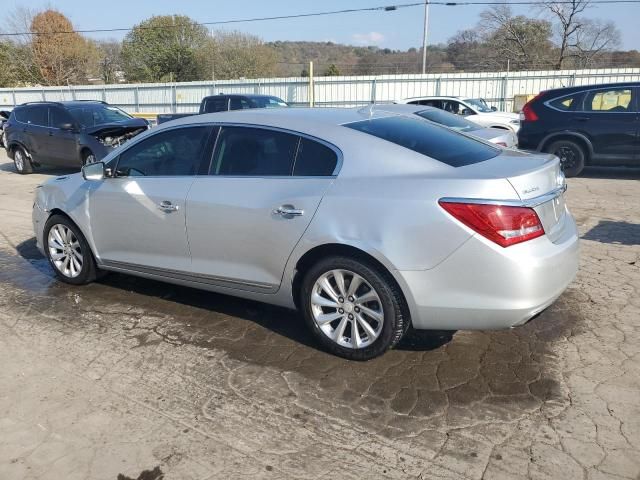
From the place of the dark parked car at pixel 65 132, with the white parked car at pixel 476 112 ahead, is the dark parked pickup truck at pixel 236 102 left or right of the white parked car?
left

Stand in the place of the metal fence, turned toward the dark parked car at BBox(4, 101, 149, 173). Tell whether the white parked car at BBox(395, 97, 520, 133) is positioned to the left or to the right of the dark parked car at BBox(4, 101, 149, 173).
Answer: left

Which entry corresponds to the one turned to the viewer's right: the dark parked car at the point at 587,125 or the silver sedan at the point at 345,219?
the dark parked car

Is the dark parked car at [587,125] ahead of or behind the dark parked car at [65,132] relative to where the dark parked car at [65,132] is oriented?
ahead

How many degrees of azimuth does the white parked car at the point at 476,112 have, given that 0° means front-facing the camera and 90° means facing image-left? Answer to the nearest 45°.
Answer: approximately 315°

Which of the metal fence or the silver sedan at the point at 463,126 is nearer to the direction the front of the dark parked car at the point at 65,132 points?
the silver sedan

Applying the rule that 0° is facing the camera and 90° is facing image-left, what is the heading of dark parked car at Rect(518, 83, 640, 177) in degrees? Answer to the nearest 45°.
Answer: approximately 270°

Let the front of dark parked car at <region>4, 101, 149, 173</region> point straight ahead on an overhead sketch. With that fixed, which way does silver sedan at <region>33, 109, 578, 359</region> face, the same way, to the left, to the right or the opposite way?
the opposite way

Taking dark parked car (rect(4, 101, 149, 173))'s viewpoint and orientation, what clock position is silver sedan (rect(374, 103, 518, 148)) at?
The silver sedan is roughly at 12 o'clock from the dark parked car.

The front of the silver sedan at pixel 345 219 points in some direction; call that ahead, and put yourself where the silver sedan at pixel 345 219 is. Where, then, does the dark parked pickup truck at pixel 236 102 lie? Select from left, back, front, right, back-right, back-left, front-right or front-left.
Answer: front-right

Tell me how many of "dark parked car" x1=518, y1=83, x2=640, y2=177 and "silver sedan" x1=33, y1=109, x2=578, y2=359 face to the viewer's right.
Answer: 1

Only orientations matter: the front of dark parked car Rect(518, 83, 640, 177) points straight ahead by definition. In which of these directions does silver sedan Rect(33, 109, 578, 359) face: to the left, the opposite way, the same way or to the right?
the opposite way
